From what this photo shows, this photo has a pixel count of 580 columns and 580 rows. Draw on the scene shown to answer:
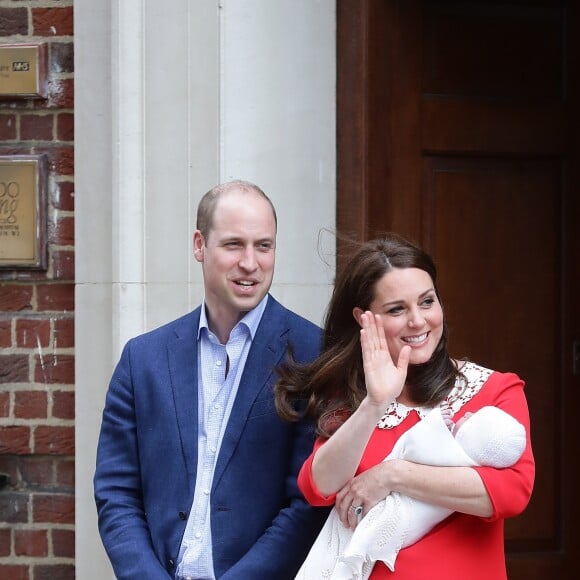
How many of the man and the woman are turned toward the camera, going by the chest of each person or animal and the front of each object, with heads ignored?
2

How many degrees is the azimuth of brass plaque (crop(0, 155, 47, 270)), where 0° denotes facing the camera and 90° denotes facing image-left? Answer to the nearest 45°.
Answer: approximately 0°

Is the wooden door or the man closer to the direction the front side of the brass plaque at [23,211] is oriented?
the man

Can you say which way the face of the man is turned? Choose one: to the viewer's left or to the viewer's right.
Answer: to the viewer's right

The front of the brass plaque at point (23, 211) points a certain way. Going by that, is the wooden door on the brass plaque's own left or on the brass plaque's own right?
on the brass plaque's own left

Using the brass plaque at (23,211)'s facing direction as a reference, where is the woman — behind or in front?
in front

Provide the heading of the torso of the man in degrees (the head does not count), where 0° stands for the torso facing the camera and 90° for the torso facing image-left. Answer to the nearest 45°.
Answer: approximately 0°

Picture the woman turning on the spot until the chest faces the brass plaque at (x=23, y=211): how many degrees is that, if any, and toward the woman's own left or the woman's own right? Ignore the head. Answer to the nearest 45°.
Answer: approximately 135° to the woman's own right

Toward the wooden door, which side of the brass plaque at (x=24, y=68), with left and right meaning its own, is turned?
left
